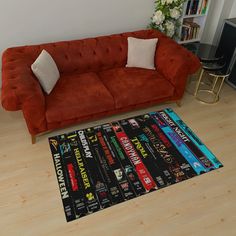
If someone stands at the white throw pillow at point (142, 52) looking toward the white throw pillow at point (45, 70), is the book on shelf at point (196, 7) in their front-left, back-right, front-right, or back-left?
back-right

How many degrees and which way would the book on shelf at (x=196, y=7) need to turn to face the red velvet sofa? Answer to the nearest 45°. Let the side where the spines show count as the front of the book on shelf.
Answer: approximately 45° to its right

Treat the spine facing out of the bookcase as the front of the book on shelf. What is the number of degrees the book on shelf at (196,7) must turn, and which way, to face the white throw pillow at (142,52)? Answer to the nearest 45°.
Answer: approximately 45° to its right

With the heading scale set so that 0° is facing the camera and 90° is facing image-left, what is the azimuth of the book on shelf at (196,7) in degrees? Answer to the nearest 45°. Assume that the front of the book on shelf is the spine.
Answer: approximately 0°

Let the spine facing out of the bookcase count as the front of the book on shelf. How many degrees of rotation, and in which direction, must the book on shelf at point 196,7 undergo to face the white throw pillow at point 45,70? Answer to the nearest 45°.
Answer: approximately 45° to its right

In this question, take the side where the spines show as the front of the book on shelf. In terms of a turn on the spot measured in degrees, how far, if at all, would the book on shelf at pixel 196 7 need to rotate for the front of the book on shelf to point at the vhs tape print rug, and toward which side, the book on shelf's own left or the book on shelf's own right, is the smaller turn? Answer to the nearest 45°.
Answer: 0° — it already faces it
